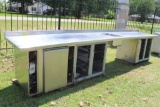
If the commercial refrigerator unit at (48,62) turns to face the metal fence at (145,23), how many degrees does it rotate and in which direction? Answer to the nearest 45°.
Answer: approximately 90° to its left

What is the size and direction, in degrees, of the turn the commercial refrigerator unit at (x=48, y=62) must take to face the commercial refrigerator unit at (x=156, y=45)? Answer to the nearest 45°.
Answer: approximately 90° to its left

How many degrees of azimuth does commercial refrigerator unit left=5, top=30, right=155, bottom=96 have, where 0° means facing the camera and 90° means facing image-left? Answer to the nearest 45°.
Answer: approximately 315°

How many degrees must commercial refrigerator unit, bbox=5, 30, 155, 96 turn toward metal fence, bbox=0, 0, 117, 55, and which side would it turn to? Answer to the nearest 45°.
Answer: approximately 135° to its left

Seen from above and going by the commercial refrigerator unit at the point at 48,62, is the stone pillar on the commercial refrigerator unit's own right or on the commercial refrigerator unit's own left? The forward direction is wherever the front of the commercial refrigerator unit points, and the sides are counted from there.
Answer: on the commercial refrigerator unit's own left
